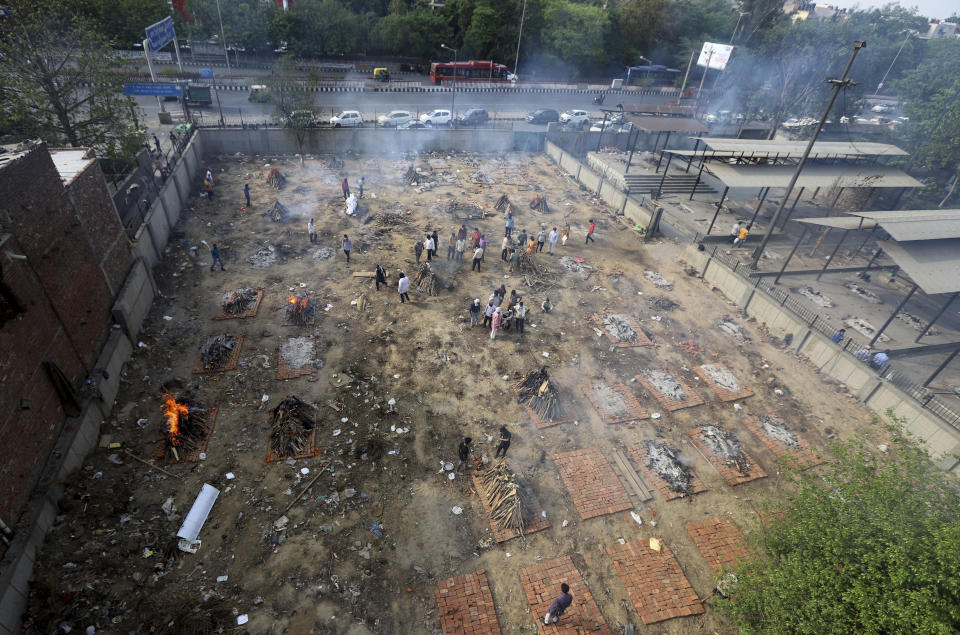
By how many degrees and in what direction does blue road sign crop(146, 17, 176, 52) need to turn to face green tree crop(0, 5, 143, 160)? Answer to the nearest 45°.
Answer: approximately 45° to its right

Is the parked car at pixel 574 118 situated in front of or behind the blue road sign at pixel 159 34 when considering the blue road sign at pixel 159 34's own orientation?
in front

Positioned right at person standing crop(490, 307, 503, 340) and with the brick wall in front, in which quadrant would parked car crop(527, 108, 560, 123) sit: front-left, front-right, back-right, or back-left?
back-right

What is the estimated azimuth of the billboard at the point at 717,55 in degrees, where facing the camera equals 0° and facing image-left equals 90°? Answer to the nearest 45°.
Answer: approximately 0°

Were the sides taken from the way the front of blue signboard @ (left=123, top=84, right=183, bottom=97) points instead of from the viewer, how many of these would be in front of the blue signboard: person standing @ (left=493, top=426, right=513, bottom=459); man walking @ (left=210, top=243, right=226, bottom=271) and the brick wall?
3

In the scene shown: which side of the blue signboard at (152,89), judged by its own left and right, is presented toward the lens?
front

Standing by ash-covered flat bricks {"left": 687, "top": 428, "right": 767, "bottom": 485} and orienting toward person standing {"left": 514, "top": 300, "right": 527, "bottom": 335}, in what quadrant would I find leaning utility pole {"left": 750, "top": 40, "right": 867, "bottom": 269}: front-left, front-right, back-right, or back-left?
front-right

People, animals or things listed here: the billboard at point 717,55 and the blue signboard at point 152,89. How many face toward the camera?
2

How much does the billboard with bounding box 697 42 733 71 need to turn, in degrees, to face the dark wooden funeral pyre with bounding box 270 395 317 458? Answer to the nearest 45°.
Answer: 0° — it already faces it

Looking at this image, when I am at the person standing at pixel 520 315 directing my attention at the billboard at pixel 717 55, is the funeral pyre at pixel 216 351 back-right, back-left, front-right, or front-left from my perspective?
back-left

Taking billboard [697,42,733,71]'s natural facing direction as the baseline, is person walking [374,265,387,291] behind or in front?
in front

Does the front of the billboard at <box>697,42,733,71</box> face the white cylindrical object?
yes

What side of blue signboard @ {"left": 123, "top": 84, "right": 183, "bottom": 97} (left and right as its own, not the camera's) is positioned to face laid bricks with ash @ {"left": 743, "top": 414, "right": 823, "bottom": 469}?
front

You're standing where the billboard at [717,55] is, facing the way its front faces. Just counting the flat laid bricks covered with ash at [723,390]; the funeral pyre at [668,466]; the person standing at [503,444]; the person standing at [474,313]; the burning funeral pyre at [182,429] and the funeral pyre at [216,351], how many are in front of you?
6

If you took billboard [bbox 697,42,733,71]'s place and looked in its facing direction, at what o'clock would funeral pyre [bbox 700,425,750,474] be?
The funeral pyre is roughly at 12 o'clock from the billboard.

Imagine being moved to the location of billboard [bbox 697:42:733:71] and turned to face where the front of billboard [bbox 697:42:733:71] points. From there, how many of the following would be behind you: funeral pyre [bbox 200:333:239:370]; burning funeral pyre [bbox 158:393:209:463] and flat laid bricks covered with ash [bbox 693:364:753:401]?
0
